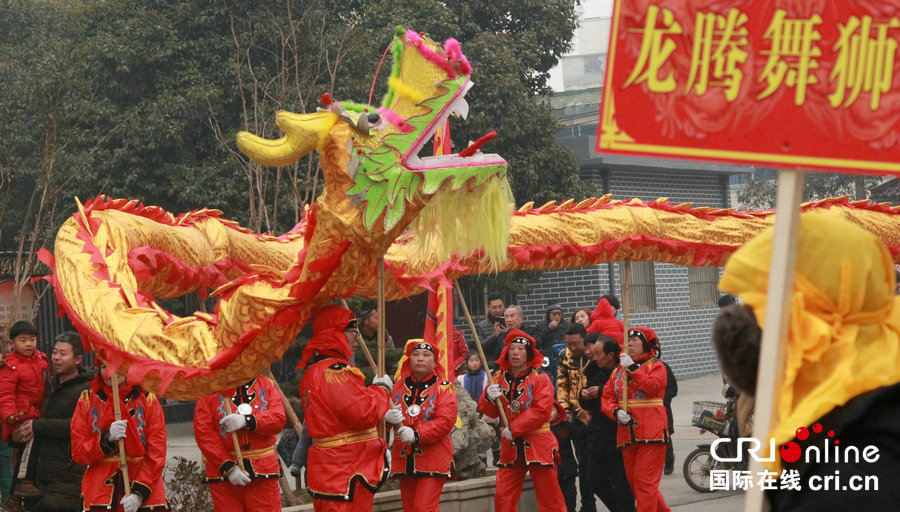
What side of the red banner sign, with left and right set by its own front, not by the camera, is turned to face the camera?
front

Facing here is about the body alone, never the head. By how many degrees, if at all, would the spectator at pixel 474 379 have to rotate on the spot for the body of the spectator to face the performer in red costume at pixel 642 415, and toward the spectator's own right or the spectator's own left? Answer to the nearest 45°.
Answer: approximately 45° to the spectator's own left

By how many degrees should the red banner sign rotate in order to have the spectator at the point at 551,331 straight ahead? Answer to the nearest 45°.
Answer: approximately 180°

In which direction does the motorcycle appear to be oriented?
to the viewer's left

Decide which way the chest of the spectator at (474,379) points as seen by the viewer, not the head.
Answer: toward the camera

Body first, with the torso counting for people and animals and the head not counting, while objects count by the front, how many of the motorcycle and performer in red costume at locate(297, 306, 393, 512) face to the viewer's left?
1

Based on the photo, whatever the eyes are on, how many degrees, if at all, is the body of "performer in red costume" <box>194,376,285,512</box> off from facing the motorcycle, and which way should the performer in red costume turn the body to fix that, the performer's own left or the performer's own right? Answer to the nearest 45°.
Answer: approximately 135° to the performer's own left

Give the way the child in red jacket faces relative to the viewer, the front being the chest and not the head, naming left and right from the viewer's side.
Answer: facing the viewer and to the right of the viewer

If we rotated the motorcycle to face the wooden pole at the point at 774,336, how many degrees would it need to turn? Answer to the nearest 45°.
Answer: approximately 90° to its left

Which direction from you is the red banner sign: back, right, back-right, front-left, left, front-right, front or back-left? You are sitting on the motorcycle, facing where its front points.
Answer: left

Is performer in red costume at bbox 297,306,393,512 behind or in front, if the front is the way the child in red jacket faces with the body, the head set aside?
in front

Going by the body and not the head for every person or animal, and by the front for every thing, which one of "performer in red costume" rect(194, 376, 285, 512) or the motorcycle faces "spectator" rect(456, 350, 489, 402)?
the motorcycle

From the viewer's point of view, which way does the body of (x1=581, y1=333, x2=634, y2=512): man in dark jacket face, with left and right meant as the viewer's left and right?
facing the viewer and to the left of the viewer

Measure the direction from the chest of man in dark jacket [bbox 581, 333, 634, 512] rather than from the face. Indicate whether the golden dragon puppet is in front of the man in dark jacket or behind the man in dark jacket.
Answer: in front

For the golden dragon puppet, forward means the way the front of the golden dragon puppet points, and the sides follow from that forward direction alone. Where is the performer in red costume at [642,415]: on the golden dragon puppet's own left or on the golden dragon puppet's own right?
on the golden dragon puppet's own left
